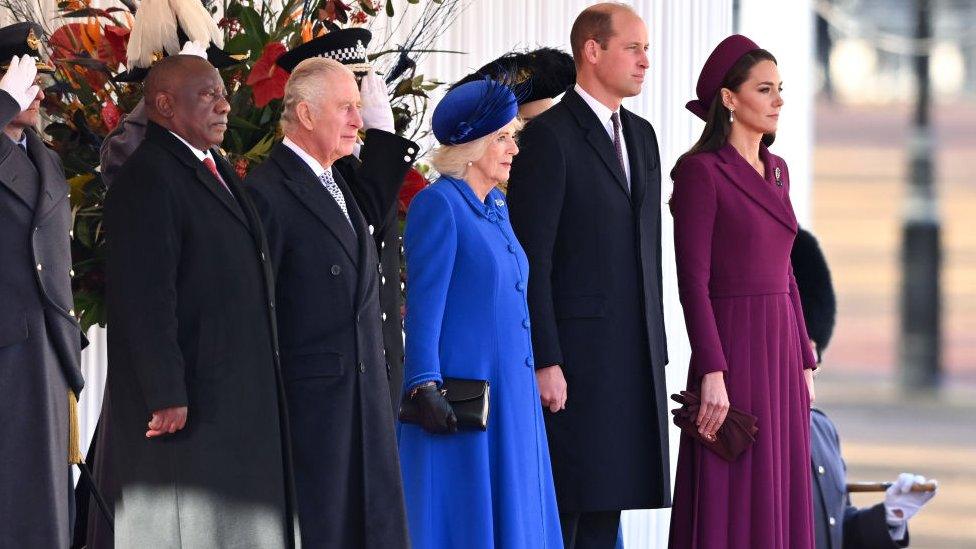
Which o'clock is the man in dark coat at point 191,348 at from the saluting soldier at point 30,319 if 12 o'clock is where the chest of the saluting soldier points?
The man in dark coat is roughly at 12 o'clock from the saluting soldier.

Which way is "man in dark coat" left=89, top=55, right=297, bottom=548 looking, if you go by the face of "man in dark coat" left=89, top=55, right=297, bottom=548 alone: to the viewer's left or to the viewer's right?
to the viewer's right

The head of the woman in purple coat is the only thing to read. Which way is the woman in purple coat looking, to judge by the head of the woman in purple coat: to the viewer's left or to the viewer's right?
to the viewer's right

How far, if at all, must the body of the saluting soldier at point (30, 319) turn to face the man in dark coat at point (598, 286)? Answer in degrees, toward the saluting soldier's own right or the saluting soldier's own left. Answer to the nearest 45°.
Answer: approximately 45° to the saluting soldier's own left

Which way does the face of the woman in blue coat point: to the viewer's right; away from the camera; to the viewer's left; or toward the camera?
to the viewer's right

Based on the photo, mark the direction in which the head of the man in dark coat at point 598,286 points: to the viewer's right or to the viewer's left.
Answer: to the viewer's right

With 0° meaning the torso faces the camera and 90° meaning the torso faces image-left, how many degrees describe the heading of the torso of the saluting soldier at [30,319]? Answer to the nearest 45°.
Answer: approximately 315°
